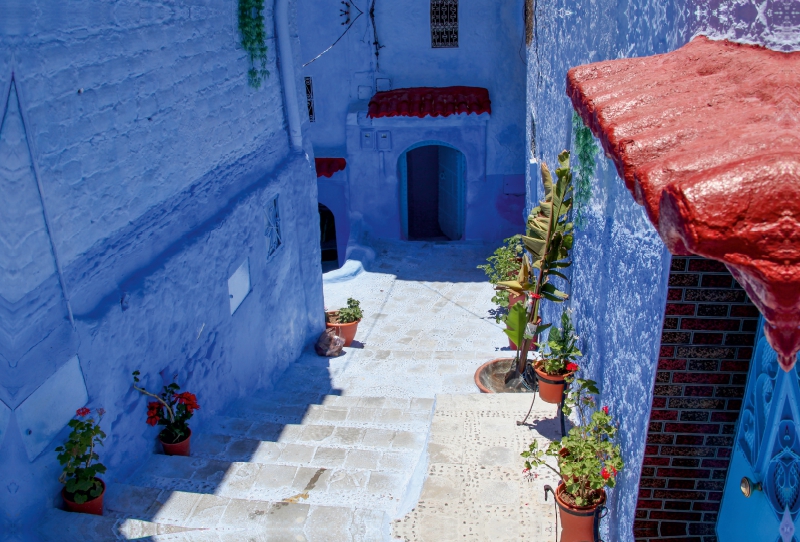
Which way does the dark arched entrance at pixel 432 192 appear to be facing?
toward the camera

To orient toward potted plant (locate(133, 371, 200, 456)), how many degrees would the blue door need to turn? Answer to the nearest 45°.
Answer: approximately 45° to its right

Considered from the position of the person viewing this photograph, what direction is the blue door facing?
facing the viewer and to the left of the viewer

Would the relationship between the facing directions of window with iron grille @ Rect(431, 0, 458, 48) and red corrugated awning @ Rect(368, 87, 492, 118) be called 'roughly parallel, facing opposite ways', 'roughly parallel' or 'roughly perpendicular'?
roughly parallel

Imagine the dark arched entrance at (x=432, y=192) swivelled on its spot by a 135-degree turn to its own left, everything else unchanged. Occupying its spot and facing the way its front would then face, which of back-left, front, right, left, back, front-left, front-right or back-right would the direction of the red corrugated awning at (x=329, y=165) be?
back

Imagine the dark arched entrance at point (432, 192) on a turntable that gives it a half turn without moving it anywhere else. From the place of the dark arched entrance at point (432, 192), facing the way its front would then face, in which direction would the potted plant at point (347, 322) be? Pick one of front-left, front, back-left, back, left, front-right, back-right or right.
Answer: back

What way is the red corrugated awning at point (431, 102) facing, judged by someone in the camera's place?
facing the viewer

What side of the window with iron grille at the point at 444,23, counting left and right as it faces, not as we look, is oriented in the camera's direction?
front

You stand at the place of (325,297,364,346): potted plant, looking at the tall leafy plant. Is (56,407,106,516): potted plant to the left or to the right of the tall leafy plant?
right

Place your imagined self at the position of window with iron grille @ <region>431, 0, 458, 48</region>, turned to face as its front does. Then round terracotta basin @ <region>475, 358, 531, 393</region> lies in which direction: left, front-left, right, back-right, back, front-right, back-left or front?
front

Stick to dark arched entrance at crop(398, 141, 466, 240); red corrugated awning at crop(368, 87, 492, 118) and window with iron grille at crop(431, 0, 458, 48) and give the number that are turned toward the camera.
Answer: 3

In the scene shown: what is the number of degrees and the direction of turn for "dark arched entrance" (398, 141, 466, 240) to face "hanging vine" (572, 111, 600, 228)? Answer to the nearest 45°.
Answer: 0° — it already faces it

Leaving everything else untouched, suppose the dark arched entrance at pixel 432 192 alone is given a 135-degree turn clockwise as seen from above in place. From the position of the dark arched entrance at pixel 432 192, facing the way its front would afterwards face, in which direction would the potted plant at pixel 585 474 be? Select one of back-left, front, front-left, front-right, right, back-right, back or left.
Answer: back-left
